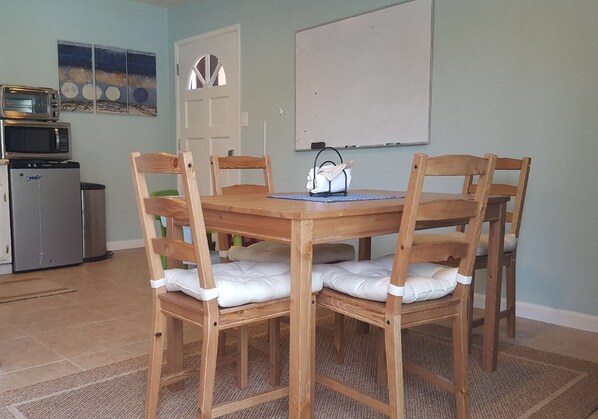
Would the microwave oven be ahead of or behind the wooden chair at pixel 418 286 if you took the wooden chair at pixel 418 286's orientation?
ahead

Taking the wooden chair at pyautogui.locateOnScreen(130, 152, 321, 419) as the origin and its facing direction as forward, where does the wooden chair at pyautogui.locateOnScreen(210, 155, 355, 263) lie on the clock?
the wooden chair at pyautogui.locateOnScreen(210, 155, 355, 263) is roughly at 11 o'clock from the wooden chair at pyautogui.locateOnScreen(130, 152, 321, 419).

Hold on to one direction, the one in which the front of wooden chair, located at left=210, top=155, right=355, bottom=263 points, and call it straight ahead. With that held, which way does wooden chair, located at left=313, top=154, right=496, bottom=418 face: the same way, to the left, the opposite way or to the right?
the opposite way

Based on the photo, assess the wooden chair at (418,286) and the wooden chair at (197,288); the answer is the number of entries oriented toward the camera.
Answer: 0

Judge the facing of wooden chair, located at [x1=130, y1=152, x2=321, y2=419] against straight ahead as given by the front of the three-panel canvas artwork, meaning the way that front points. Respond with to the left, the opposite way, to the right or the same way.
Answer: to the left

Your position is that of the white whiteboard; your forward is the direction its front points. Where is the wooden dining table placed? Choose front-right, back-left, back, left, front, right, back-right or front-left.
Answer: front-left

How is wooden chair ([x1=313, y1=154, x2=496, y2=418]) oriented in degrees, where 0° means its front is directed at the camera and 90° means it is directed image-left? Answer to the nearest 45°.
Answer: approximately 135°

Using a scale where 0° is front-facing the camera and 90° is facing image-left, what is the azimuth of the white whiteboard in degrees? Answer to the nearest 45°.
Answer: approximately 45°

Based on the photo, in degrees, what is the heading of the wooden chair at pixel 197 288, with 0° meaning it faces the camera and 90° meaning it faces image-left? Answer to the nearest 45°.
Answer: approximately 225°

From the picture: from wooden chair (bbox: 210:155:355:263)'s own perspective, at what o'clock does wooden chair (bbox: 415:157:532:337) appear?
wooden chair (bbox: 415:157:532:337) is roughly at 10 o'clock from wooden chair (bbox: 210:155:355:263).

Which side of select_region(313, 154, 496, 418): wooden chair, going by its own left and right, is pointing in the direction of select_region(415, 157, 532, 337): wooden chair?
right

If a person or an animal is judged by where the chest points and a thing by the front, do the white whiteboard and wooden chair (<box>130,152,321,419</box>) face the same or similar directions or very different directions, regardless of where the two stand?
very different directions

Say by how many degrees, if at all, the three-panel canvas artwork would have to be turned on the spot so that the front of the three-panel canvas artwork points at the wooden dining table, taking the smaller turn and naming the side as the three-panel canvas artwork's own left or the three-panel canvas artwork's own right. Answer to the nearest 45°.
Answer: approximately 45° to the three-panel canvas artwork's own right

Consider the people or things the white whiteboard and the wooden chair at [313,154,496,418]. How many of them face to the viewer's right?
0
